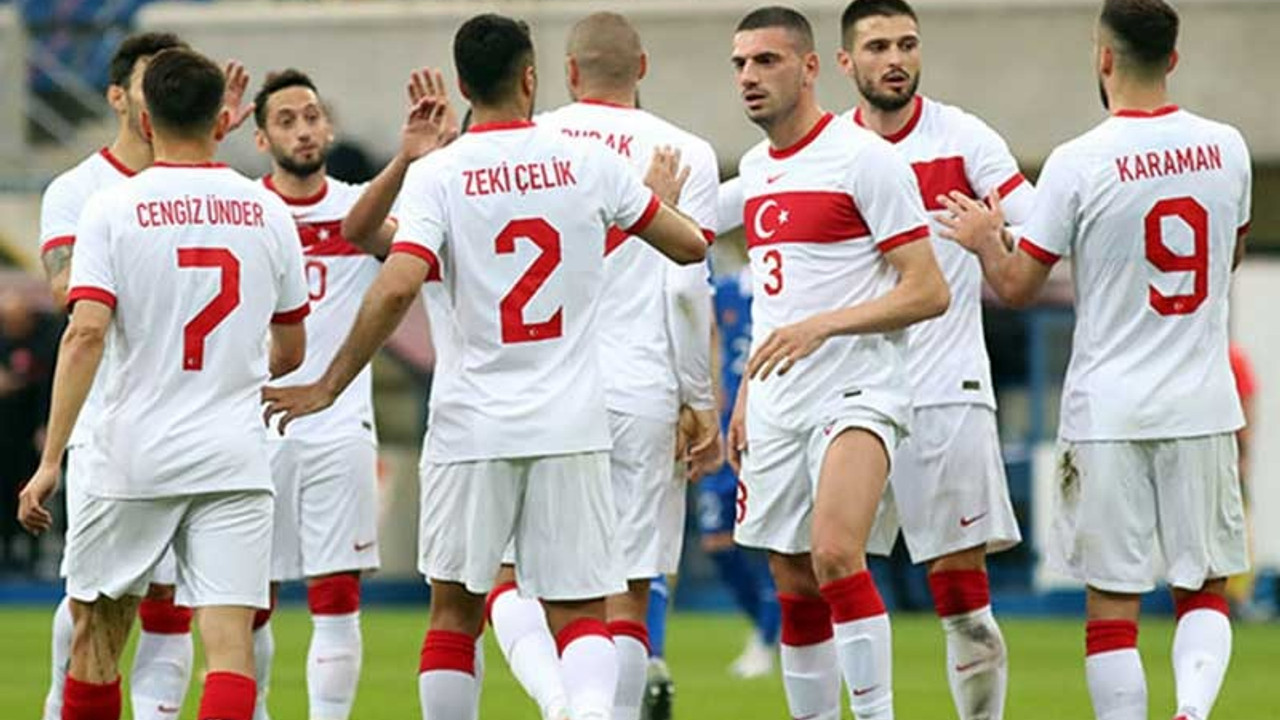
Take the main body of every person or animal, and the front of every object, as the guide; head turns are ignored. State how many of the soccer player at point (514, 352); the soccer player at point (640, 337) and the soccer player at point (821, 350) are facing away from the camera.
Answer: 2

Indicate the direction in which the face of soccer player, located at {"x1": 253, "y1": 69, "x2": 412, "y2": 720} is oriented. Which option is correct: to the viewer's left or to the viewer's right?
to the viewer's right

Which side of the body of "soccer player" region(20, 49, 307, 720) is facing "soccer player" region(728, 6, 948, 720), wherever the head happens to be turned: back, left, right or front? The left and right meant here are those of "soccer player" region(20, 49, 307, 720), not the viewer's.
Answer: right

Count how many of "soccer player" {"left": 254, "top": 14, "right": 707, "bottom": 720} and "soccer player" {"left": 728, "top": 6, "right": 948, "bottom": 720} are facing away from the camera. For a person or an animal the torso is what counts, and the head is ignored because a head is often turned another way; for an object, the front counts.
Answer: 1

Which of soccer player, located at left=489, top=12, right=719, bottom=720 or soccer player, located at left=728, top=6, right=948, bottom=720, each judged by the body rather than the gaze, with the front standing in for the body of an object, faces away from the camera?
soccer player, located at left=489, top=12, right=719, bottom=720

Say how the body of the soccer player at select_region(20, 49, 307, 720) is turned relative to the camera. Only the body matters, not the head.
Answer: away from the camera

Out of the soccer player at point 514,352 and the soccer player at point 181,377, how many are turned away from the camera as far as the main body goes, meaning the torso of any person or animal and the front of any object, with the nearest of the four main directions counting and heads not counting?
2

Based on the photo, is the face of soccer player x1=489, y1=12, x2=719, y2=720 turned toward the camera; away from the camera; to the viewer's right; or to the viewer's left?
away from the camera

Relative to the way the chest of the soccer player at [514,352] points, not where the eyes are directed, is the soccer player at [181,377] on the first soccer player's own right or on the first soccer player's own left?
on the first soccer player's own left

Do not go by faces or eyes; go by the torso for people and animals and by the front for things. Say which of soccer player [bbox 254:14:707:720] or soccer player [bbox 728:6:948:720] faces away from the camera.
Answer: soccer player [bbox 254:14:707:720]

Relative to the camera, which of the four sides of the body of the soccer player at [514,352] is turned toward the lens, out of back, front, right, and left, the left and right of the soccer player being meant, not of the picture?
back

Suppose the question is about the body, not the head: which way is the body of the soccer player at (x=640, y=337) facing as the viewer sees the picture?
away from the camera

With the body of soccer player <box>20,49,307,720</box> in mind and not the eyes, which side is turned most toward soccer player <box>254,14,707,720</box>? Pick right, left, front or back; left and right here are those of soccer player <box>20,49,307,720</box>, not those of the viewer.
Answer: right
